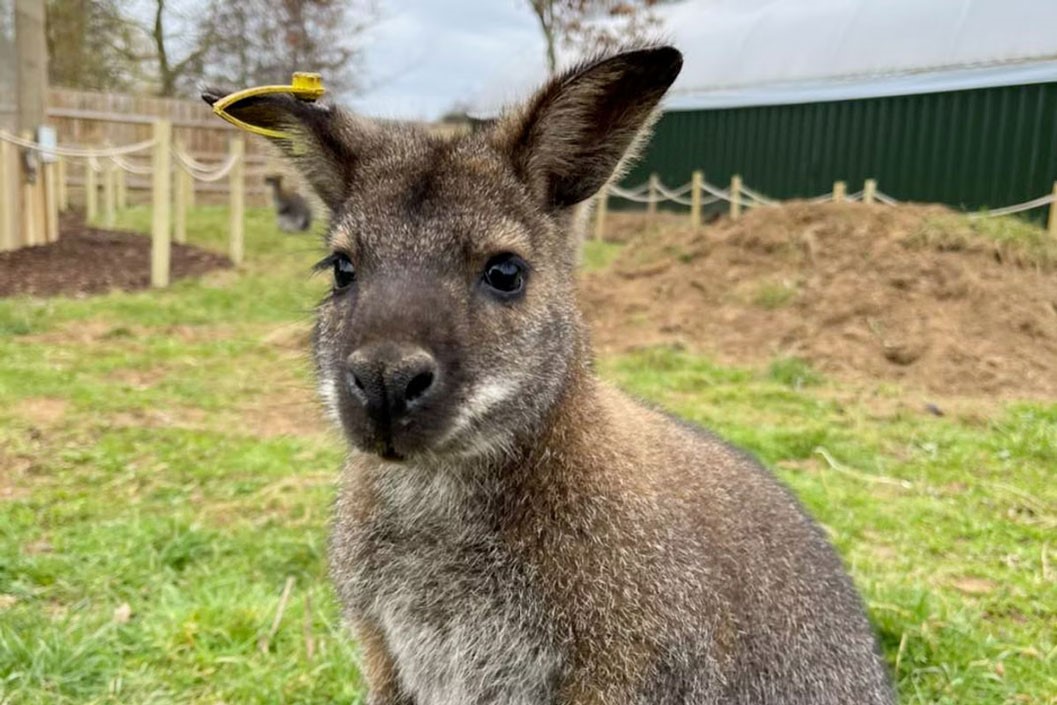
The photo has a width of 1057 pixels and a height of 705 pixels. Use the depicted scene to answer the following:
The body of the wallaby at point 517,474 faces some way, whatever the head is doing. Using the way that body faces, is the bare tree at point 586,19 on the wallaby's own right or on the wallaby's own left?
on the wallaby's own right

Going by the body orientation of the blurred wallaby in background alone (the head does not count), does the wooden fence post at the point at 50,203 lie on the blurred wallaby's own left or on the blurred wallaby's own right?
on the blurred wallaby's own left

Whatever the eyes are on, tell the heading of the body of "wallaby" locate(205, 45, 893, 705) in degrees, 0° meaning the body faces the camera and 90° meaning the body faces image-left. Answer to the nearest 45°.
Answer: approximately 45°

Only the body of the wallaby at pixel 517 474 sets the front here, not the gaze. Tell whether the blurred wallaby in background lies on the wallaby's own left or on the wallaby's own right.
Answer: on the wallaby's own right

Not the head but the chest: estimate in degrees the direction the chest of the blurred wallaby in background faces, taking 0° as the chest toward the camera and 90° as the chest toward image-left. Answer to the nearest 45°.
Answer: approximately 90°

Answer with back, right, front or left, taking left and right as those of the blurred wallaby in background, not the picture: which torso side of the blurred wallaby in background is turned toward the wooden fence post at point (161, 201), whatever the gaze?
left

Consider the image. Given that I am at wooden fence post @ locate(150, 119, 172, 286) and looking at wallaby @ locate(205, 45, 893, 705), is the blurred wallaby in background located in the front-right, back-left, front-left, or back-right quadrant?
back-left

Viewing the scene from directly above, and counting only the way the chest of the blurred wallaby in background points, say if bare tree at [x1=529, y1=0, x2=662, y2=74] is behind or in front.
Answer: behind

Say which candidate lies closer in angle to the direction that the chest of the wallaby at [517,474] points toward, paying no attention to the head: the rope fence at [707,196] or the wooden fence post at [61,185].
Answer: the wooden fence post
